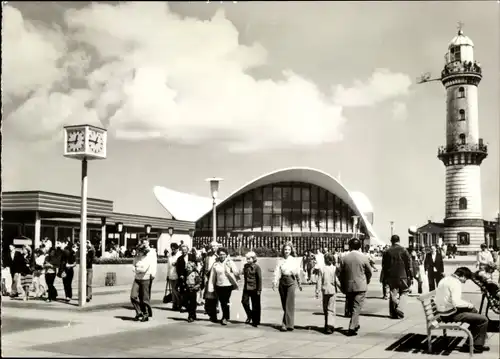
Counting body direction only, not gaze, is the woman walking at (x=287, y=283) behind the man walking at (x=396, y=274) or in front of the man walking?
behind

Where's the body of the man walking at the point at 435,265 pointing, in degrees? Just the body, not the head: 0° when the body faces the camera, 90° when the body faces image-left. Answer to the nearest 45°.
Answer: approximately 0°

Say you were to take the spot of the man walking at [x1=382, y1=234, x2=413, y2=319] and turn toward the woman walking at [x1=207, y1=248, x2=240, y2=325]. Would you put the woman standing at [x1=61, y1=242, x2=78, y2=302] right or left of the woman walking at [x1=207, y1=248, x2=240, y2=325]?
right

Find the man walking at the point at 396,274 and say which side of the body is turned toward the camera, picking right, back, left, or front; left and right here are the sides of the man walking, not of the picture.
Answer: back

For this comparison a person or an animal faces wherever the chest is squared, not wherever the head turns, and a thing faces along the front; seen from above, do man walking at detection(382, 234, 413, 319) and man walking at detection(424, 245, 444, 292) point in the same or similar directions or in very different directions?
very different directions

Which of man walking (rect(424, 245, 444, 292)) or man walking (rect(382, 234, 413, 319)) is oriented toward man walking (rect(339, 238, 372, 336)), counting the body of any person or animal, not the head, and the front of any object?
man walking (rect(424, 245, 444, 292))

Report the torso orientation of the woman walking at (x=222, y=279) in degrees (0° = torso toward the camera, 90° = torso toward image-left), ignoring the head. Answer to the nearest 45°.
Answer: approximately 0°

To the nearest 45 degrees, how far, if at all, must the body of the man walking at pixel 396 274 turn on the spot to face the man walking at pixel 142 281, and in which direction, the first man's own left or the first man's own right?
approximately 90° to the first man's own left
